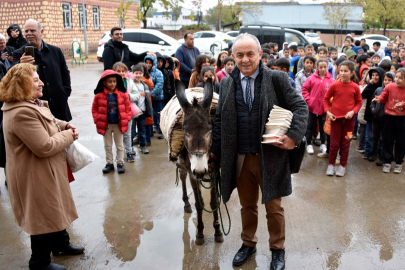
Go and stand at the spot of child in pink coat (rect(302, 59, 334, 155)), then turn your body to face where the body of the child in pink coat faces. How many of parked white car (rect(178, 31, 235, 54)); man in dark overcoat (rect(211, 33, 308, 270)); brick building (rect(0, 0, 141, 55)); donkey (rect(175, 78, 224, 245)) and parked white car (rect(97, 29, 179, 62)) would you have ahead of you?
2

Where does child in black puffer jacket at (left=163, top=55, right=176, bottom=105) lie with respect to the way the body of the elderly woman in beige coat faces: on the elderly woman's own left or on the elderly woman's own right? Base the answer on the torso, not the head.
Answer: on the elderly woman's own left

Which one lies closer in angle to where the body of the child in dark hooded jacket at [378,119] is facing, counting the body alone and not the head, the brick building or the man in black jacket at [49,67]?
the man in black jacket

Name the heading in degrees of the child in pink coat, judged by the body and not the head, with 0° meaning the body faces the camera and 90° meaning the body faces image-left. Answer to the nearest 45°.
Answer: approximately 0°

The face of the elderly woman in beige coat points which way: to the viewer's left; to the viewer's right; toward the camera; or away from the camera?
to the viewer's right

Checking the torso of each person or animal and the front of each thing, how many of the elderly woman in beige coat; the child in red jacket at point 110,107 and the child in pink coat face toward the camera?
2

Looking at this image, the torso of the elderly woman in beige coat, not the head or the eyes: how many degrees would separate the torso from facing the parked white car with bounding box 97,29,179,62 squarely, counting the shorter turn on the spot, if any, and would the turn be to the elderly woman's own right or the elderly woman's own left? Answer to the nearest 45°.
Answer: approximately 90° to the elderly woman's own left

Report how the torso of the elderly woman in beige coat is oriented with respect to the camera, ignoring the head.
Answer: to the viewer's right
